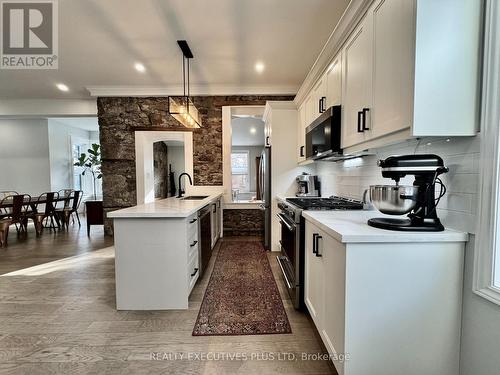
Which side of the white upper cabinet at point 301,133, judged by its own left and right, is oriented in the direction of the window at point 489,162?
left

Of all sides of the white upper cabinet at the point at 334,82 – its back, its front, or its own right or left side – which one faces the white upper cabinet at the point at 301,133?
right

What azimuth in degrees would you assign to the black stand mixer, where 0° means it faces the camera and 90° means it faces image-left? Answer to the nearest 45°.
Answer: approximately 90°

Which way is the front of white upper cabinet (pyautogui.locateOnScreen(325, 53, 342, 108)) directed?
to the viewer's left

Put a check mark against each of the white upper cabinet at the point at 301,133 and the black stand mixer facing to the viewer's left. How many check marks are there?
2

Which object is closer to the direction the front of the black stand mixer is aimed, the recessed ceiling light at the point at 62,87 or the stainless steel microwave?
the recessed ceiling light

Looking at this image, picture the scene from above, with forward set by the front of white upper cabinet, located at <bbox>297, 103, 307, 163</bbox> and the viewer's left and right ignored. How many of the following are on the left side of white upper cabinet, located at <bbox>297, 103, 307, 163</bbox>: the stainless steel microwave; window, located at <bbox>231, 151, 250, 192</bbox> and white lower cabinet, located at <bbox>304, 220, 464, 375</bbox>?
2

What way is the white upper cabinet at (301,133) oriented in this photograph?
to the viewer's left

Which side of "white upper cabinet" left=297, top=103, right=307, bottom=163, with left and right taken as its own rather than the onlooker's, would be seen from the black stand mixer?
left
